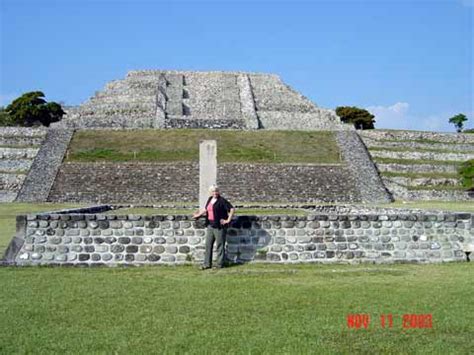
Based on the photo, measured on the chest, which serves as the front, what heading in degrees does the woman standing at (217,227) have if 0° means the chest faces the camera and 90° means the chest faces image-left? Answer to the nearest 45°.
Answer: approximately 45°
